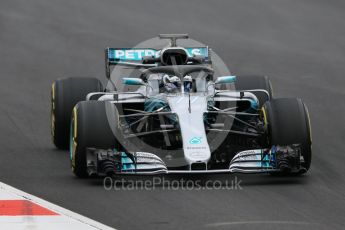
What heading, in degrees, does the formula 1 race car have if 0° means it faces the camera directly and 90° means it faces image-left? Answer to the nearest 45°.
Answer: approximately 0°
